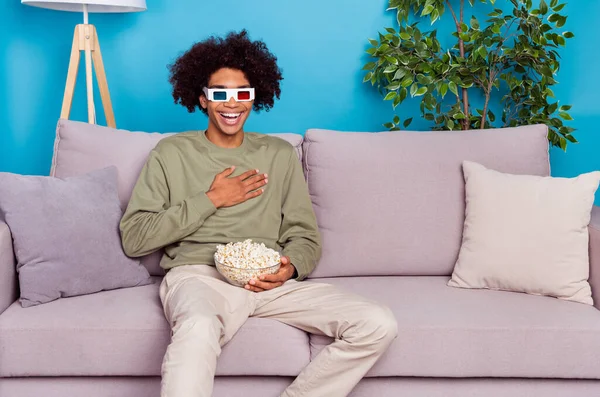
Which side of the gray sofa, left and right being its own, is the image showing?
front

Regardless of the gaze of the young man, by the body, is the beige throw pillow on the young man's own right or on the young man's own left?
on the young man's own left

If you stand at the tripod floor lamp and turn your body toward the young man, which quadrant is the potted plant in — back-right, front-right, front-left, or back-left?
front-left

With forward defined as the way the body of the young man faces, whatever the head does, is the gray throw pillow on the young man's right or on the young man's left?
on the young man's right

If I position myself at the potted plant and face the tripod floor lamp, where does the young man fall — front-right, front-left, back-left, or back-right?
front-left

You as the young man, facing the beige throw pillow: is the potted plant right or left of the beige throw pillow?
left

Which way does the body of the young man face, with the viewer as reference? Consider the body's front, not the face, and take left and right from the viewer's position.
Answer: facing the viewer

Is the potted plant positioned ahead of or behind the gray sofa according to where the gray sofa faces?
behind

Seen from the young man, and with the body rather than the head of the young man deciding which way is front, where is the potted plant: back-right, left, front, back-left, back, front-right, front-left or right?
back-left
